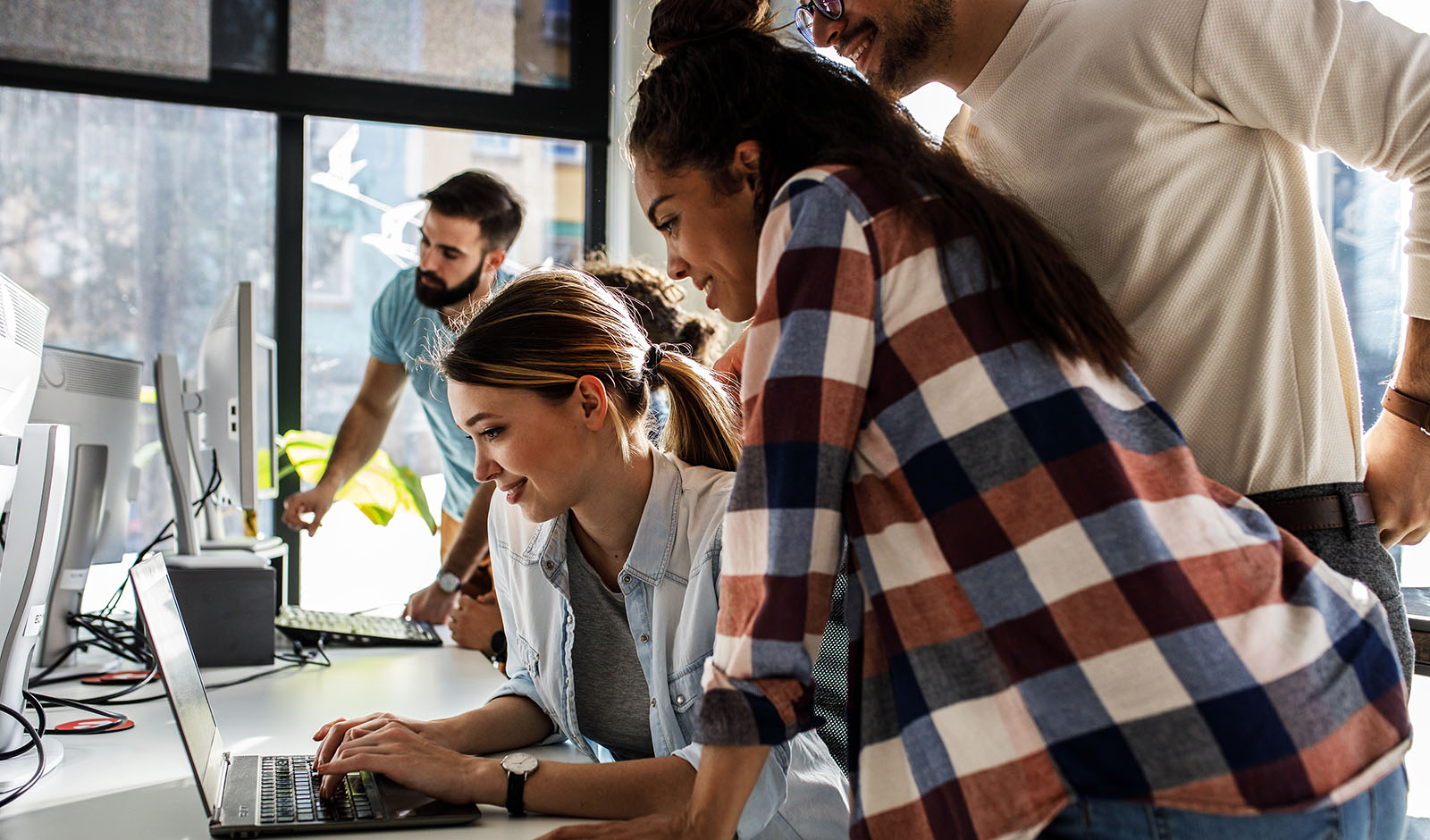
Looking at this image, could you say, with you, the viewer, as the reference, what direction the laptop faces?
facing to the right of the viewer

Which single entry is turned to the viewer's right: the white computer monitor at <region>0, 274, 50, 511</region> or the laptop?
the laptop

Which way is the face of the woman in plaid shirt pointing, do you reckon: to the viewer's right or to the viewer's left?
to the viewer's left

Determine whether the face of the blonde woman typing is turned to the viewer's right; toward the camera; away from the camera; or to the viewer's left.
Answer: to the viewer's left

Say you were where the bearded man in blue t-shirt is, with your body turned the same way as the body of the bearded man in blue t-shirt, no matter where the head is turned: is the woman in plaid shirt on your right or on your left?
on your left

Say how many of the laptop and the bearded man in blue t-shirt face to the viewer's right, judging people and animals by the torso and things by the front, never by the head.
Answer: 1

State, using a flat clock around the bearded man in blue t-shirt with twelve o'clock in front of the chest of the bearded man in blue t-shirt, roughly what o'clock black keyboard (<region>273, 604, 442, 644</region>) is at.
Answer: The black keyboard is roughly at 11 o'clock from the bearded man in blue t-shirt.

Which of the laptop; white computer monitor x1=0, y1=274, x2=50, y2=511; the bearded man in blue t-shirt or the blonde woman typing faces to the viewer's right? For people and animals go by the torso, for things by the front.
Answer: the laptop

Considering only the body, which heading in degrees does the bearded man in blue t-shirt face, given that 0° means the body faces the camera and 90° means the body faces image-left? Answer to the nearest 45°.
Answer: approximately 45°

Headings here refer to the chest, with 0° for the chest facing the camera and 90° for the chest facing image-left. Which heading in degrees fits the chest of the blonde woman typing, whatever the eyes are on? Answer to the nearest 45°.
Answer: approximately 45°

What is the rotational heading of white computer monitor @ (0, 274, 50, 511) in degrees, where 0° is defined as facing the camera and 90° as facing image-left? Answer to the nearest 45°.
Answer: approximately 135°
